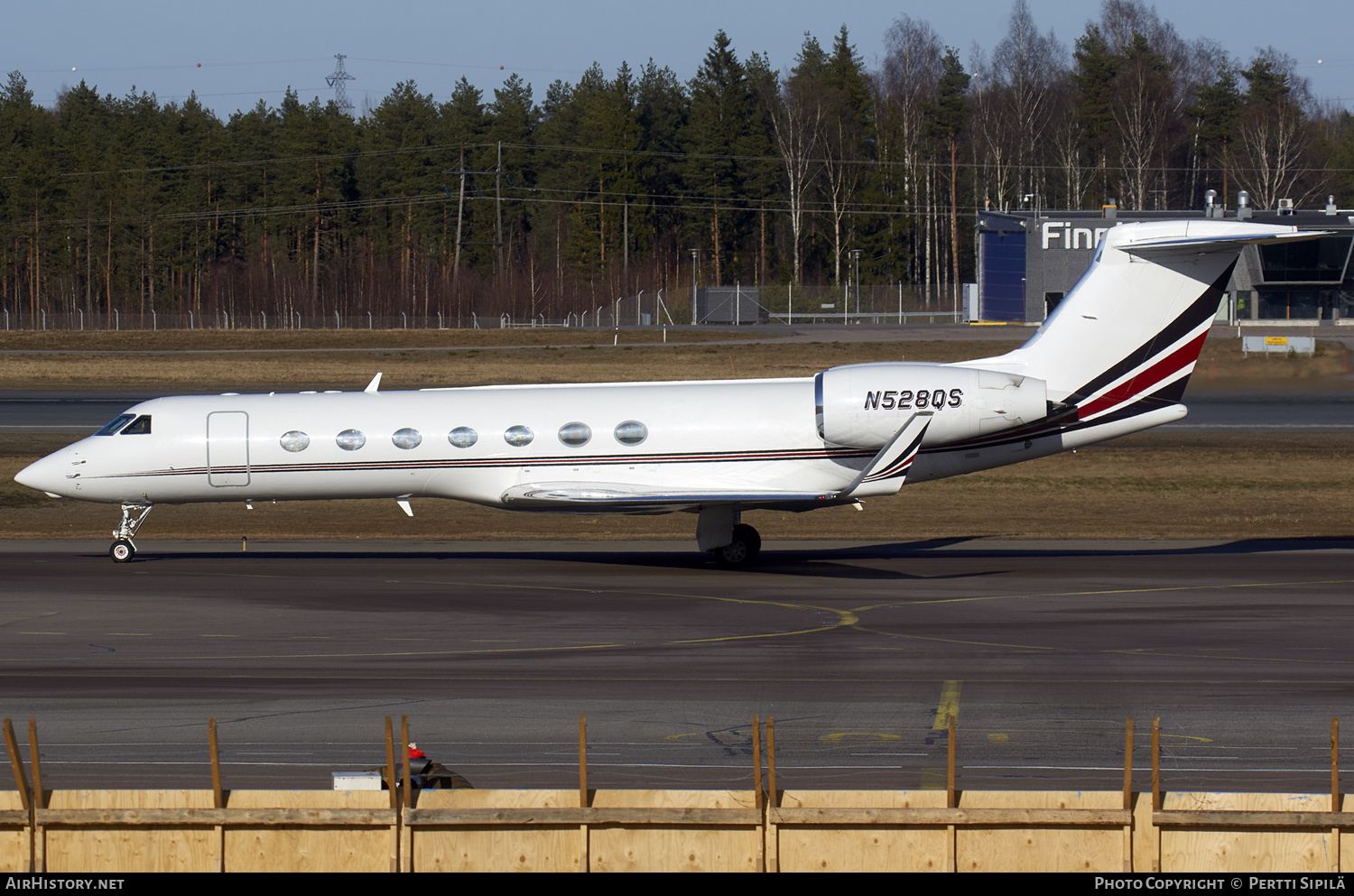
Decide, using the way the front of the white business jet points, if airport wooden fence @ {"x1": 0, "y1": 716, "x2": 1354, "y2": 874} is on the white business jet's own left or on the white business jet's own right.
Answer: on the white business jet's own left

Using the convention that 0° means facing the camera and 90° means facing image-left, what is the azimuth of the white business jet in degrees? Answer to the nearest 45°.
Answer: approximately 90°
